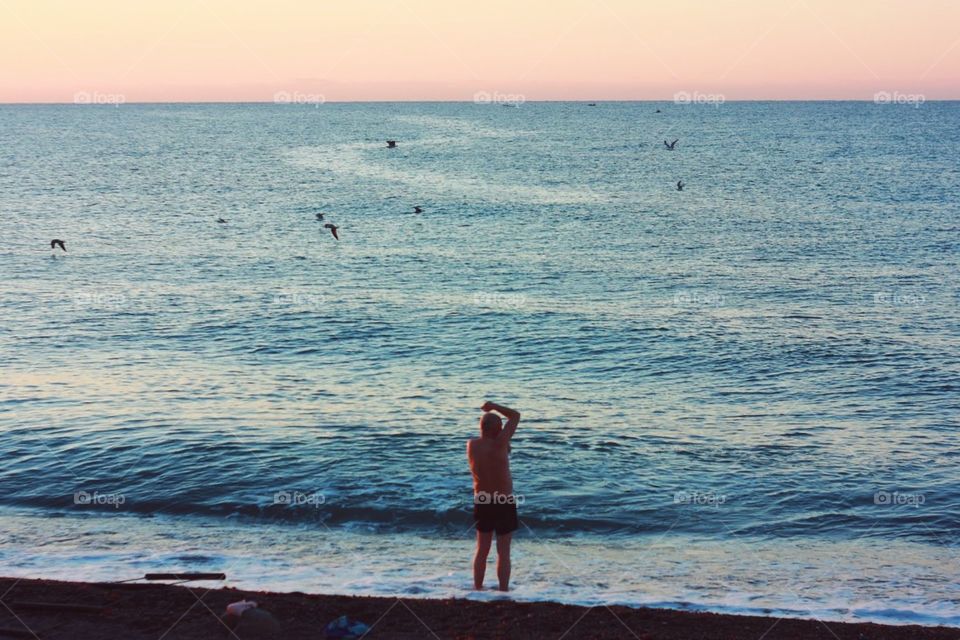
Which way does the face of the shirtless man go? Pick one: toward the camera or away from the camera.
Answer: away from the camera

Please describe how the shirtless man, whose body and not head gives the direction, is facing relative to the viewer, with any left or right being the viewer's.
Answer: facing away from the viewer
